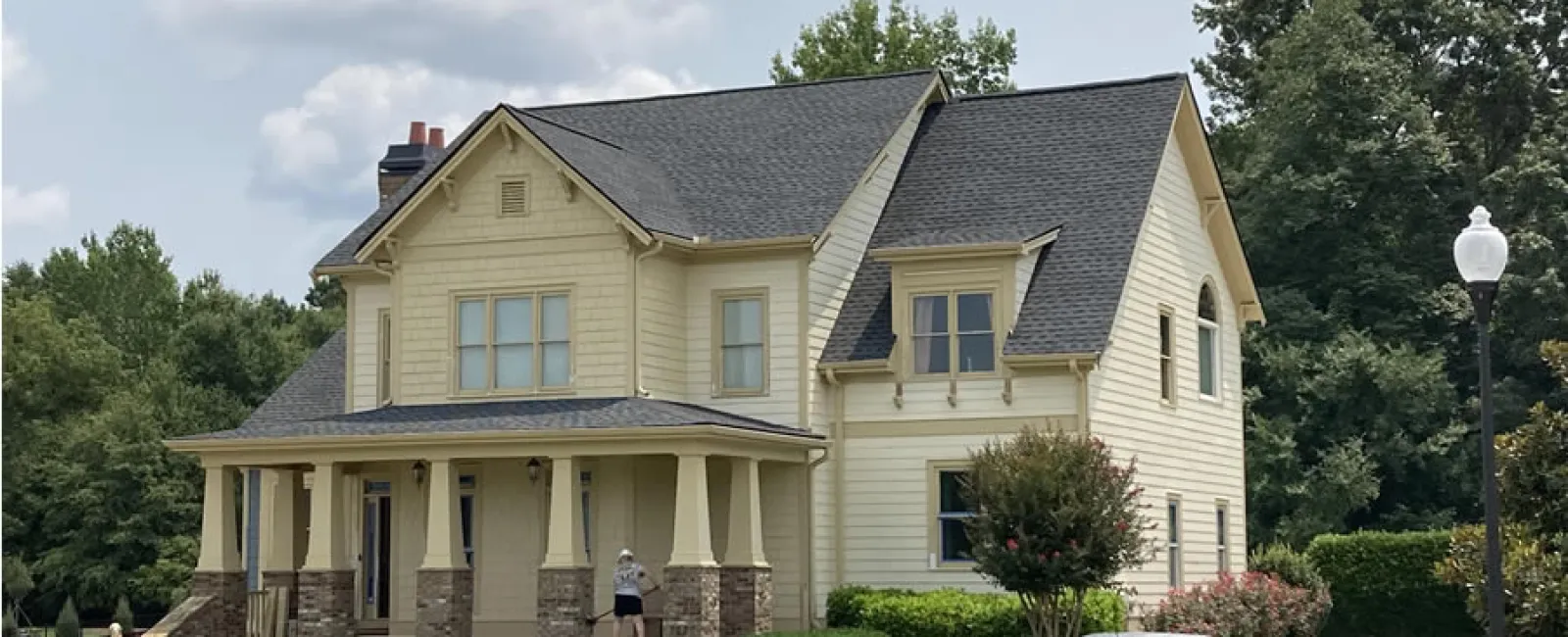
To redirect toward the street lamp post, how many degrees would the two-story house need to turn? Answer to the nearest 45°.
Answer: approximately 45° to its left

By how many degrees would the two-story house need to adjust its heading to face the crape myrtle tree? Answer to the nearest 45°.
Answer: approximately 90° to its left

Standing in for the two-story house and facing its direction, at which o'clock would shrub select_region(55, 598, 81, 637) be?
The shrub is roughly at 3 o'clock from the two-story house.

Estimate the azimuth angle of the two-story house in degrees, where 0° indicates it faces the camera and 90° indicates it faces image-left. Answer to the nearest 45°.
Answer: approximately 45°
